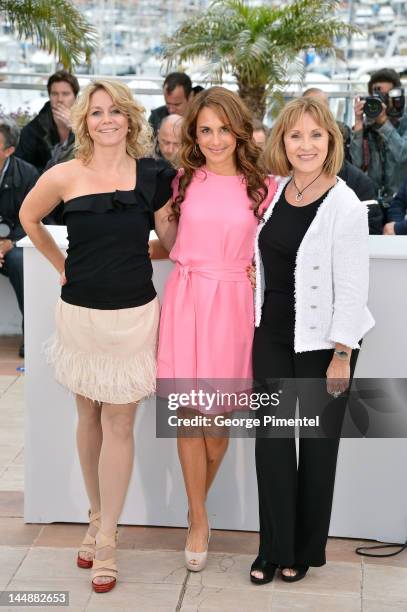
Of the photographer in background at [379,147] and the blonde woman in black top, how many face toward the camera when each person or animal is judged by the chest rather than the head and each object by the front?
2

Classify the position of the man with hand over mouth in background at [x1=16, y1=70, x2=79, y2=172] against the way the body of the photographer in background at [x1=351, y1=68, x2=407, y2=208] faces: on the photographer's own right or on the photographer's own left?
on the photographer's own right

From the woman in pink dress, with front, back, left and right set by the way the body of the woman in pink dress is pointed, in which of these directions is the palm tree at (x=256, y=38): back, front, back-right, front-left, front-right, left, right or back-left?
back

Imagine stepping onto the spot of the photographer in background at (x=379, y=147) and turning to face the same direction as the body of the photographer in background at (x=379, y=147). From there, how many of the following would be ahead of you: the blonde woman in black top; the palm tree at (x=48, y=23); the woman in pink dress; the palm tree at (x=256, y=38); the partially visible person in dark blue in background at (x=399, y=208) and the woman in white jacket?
4

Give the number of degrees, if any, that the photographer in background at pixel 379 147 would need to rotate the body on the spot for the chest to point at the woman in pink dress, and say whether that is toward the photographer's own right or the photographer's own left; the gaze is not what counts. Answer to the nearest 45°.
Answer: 0° — they already face them

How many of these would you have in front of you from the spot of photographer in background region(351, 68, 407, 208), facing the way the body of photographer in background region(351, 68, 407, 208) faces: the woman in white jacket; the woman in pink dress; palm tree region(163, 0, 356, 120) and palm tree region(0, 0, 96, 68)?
2

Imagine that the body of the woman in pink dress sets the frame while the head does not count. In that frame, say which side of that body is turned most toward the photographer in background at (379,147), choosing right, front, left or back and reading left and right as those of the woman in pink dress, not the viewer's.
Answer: back

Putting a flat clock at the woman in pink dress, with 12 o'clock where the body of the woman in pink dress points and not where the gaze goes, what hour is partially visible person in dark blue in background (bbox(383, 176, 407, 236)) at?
The partially visible person in dark blue in background is roughly at 7 o'clock from the woman in pink dress.

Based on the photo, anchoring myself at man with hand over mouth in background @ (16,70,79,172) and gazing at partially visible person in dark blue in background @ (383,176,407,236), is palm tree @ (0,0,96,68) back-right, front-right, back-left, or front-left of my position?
back-left

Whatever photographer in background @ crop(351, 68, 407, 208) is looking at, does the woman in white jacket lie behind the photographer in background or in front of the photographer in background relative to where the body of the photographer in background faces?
in front

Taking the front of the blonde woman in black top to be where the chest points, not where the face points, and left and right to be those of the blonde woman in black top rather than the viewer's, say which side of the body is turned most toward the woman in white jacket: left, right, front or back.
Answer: left
